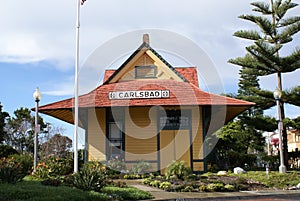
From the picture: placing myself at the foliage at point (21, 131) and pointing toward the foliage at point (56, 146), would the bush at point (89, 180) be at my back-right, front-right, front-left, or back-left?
front-right

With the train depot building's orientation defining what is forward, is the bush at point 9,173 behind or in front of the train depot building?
in front

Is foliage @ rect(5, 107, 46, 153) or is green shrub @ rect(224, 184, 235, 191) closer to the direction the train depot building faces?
the green shrub

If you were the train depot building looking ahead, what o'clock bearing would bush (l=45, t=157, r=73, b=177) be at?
The bush is roughly at 2 o'clock from the train depot building.

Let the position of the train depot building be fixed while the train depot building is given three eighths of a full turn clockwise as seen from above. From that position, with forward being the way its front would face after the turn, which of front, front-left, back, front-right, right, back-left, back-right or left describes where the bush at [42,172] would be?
left

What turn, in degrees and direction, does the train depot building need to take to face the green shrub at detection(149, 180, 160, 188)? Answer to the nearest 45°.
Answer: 0° — it already faces it

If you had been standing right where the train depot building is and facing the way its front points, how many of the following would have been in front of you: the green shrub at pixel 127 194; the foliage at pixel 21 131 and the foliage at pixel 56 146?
1

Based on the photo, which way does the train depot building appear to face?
toward the camera

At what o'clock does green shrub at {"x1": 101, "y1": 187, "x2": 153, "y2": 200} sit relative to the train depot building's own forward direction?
The green shrub is roughly at 12 o'clock from the train depot building.

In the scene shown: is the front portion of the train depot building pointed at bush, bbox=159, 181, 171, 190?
yes

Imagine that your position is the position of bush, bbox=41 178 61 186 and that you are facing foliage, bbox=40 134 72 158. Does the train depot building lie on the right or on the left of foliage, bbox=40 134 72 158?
right

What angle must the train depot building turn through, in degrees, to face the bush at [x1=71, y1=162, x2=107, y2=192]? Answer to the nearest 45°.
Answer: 0° — it already faces it

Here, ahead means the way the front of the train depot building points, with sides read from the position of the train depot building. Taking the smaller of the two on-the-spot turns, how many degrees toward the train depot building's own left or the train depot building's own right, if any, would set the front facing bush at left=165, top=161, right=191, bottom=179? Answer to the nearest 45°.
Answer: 0° — it already faces it

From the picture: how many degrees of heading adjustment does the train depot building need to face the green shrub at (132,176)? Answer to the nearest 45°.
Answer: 0° — it already faces it
